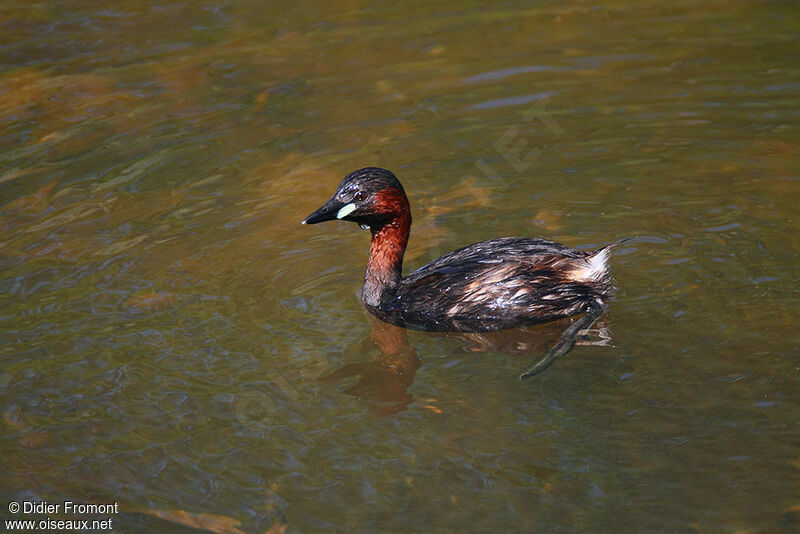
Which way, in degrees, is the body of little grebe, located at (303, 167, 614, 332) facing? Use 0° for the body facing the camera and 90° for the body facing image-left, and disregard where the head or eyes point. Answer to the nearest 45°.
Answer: approximately 90°
